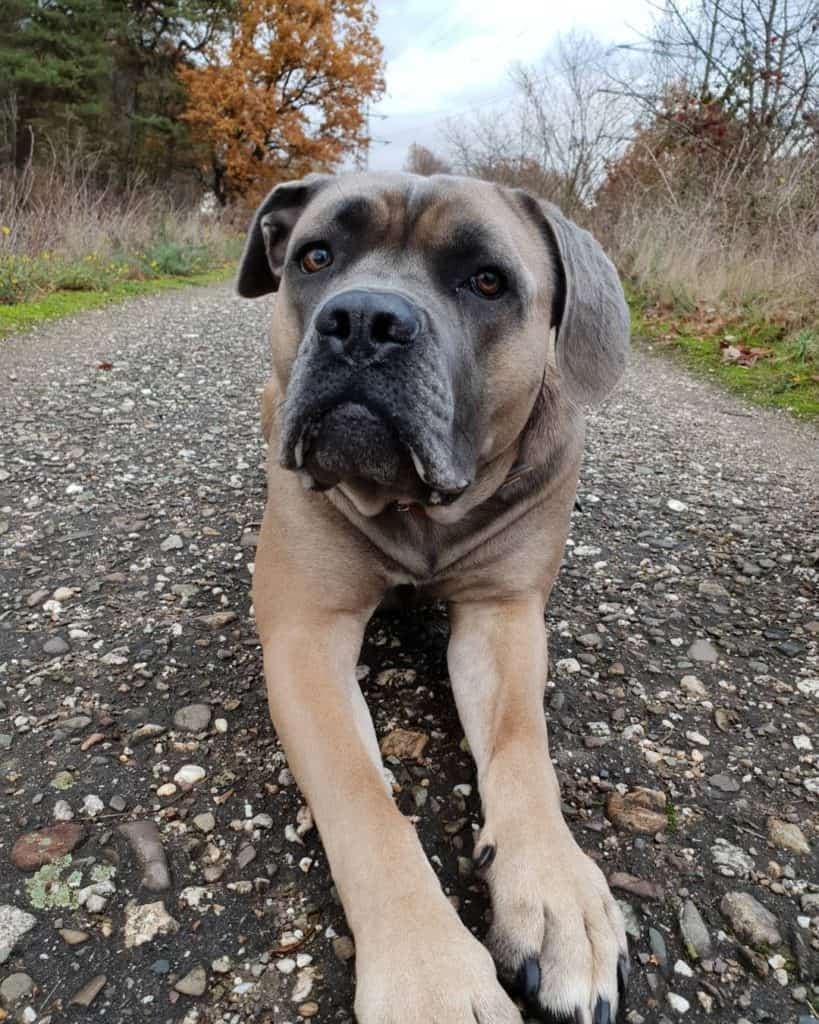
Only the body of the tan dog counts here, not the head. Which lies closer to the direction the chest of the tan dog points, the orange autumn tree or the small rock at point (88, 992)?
the small rock

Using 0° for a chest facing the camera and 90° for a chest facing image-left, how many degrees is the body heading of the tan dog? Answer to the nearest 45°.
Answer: approximately 0°

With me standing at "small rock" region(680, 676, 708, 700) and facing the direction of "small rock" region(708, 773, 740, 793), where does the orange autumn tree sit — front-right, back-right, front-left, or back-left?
back-right

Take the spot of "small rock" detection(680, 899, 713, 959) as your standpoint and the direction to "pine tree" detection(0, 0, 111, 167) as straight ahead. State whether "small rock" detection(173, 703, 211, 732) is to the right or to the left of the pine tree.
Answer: left

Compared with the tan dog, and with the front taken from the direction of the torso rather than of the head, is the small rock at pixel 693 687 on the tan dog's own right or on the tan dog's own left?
on the tan dog's own left

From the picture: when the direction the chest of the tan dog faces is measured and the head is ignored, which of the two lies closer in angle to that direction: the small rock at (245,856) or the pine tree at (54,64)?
the small rock

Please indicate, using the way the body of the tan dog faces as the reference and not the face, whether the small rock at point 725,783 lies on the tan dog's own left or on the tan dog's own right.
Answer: on the tan dog's own left

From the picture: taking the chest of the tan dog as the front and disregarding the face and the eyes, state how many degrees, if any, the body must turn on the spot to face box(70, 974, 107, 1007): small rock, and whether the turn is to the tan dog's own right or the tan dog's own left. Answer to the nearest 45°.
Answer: approximately 45° to the tan dog's own right

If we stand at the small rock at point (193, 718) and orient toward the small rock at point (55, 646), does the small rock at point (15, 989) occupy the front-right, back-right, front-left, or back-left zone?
back-left

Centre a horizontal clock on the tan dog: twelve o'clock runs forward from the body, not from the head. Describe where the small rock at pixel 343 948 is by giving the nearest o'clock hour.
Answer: The small rock is roughly at 12 o'clock from the tan dog.

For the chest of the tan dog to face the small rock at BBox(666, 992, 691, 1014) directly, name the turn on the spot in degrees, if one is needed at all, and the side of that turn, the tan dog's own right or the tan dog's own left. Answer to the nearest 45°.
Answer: approximately 45° to the tan dog's own left
